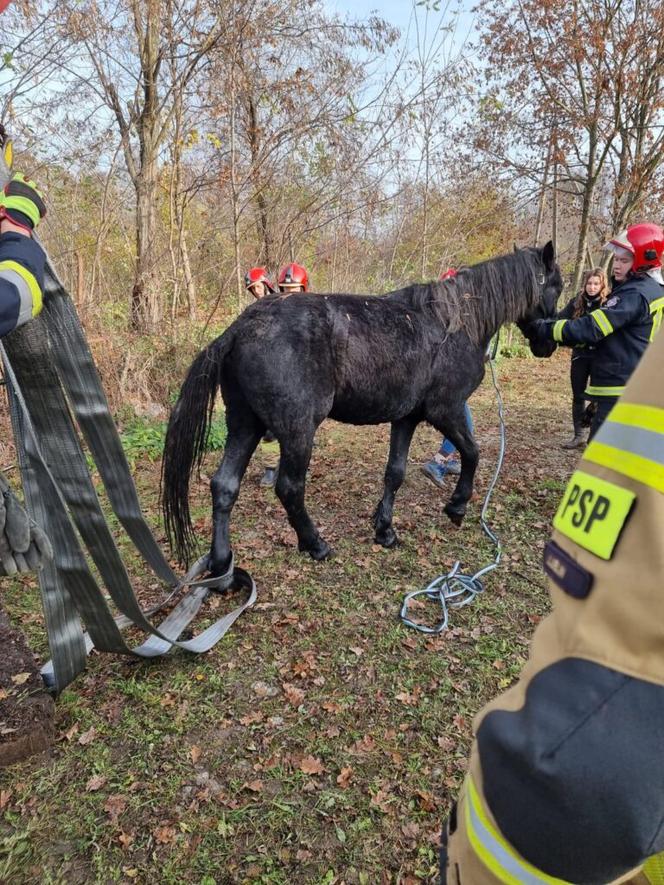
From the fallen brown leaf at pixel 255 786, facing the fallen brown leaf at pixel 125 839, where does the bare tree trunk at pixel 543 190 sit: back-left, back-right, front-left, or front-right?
back-right

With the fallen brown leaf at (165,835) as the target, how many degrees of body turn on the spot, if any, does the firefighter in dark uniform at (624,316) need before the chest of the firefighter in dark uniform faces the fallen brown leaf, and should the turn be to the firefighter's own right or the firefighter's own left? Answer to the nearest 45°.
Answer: approximately 90° to the firefighter's own left

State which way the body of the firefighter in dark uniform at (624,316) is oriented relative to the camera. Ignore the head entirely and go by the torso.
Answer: to the viewer's left

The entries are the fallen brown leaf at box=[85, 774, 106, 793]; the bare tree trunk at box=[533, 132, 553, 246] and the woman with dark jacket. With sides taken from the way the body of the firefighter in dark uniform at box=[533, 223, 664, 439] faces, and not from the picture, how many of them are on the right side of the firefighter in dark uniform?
2

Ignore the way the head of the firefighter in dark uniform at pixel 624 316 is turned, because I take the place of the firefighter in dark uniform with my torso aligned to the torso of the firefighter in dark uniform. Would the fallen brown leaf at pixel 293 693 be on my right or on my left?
on my left

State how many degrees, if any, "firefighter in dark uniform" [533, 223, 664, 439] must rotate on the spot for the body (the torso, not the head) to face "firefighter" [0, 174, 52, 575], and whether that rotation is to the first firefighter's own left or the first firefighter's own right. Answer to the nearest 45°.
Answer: approximately 45° to the first firefighter's own left

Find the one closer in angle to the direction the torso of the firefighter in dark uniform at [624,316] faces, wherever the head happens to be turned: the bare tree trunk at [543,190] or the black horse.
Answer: the black horse

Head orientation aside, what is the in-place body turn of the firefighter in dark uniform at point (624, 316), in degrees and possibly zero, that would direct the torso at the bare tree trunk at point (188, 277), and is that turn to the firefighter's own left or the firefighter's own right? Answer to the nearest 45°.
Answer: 0° — they already face it

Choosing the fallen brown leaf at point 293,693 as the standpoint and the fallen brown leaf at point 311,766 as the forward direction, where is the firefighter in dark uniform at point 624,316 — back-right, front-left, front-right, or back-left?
back-left

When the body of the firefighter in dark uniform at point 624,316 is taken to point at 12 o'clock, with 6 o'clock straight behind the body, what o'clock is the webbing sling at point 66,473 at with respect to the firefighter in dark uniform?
The webbing sling is roughly at 10 o'clock from the firefighter in dark uniform.

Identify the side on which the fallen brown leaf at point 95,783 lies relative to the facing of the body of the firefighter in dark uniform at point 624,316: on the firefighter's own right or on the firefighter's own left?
on the firefighter's own left
